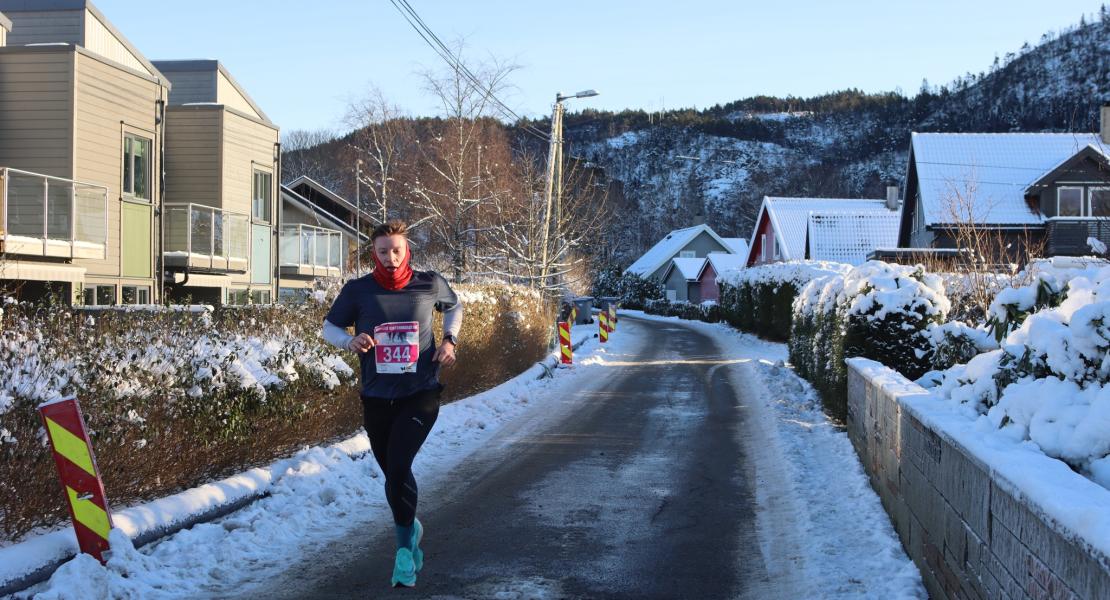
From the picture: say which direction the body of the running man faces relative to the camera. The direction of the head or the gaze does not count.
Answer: toward the camera

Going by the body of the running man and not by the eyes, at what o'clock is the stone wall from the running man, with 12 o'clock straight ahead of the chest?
The stone wall is roughly at 10 o'clock from the running man.

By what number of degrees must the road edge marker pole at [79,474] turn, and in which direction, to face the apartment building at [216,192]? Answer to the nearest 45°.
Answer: approximately 180°

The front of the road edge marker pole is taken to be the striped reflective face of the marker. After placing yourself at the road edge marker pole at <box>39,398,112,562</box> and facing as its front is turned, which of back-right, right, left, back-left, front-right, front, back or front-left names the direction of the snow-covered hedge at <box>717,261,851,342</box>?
back-left

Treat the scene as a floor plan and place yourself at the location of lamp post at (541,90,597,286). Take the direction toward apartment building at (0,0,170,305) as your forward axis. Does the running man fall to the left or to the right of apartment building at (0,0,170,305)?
left

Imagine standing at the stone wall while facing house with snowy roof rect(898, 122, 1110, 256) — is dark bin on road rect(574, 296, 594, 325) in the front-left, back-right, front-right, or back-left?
front-left

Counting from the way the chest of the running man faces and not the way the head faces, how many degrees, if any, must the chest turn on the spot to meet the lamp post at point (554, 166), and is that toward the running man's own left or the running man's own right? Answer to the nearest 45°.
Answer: approximately 180°

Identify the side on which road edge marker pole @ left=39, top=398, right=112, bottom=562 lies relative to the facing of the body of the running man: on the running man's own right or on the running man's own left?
on the running man's own right

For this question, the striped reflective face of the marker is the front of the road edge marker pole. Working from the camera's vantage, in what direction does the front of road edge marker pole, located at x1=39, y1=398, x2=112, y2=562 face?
facing the viewer

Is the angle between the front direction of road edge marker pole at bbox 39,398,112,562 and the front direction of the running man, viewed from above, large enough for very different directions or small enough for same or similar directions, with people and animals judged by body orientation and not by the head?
same or similar directions

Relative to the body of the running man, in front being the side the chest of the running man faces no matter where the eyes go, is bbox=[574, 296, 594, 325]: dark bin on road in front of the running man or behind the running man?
behind

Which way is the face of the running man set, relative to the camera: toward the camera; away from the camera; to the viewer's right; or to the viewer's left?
toward the camera

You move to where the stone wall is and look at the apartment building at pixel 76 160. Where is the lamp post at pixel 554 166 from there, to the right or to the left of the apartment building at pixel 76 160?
right
